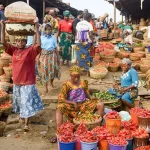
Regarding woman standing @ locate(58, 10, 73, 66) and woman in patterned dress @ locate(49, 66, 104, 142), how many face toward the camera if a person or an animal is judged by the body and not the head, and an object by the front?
2

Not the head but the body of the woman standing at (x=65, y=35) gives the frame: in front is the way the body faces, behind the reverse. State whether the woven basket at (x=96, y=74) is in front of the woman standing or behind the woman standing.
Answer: in front

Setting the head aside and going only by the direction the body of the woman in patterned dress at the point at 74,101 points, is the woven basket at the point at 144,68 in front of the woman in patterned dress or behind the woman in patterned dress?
behind

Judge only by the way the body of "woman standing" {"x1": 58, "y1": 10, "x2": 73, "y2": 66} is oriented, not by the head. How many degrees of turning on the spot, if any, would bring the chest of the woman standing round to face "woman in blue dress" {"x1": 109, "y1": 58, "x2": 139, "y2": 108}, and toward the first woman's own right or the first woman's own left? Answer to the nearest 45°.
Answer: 0° — they already face them

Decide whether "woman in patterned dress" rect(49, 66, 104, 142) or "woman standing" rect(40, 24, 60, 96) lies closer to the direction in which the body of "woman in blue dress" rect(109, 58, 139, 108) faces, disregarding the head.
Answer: the woman in patterned dress

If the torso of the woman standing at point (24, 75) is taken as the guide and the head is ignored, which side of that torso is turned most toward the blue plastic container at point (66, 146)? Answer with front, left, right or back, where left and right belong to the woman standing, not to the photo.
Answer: front

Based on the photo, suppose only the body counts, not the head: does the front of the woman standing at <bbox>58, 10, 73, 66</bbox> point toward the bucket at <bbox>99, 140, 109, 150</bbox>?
yes

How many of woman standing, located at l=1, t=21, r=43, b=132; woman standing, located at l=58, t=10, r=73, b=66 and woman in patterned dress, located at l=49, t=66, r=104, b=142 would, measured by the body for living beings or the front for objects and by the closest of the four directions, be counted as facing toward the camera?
3

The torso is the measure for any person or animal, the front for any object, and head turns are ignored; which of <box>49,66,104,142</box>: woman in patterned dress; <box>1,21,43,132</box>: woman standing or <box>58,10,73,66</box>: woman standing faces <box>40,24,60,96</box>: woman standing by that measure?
<box>58,10,73,66</box>: woman standing

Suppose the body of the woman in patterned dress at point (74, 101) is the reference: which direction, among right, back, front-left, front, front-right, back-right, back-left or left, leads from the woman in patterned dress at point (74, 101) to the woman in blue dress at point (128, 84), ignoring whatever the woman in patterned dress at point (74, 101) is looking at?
back-left

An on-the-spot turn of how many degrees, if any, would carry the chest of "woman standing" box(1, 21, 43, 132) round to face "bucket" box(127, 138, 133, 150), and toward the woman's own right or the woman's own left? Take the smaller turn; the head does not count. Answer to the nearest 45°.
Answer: approximately 45° to the woman's own left

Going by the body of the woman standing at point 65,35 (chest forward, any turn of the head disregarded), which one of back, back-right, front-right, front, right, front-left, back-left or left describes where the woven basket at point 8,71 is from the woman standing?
front-right

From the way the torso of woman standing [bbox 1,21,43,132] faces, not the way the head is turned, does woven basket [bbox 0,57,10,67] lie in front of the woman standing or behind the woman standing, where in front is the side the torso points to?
behind

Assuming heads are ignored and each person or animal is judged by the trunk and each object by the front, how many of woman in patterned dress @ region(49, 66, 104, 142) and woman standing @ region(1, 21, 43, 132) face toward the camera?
2

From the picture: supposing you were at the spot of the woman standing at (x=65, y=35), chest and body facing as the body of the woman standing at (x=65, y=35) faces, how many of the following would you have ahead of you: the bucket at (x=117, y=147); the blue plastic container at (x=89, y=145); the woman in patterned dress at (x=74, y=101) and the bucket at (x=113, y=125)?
4
